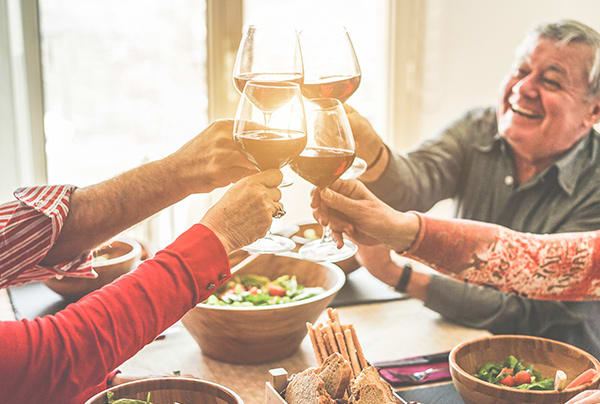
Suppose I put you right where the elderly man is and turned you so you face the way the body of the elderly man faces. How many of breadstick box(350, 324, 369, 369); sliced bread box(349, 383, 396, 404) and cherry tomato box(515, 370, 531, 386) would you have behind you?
0

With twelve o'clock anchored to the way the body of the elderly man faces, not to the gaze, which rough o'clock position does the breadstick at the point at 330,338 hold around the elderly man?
The breadstick is roughly at 11 o'clock from the elderly man.

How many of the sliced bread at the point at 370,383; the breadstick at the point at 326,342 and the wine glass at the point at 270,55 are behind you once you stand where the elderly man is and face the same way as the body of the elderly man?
0

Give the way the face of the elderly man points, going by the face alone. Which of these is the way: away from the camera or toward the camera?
toward the camera

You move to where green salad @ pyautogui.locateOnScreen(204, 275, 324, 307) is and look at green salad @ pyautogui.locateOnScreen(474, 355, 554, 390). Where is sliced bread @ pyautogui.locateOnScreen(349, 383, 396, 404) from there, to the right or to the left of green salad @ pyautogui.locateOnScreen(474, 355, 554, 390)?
right

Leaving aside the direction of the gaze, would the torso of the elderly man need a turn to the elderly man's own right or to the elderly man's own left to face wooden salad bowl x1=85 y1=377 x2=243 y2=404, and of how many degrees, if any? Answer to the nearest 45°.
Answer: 0° — they already face it

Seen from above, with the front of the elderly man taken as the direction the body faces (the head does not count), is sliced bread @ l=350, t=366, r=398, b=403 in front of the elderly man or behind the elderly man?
in front

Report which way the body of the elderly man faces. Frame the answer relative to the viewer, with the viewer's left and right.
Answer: facing the viewer and to the left of the viewer

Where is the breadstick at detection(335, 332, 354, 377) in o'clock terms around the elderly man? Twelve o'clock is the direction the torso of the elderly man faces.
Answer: The breadstick is roughly at 11 o'clock from the elderly man.

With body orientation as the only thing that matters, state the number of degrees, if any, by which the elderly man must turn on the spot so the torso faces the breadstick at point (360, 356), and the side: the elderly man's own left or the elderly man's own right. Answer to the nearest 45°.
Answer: approximately 45° to the elderly man's own left

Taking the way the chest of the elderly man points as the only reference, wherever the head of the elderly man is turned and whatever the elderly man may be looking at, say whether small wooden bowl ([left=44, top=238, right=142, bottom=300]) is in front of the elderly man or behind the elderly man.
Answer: in front
